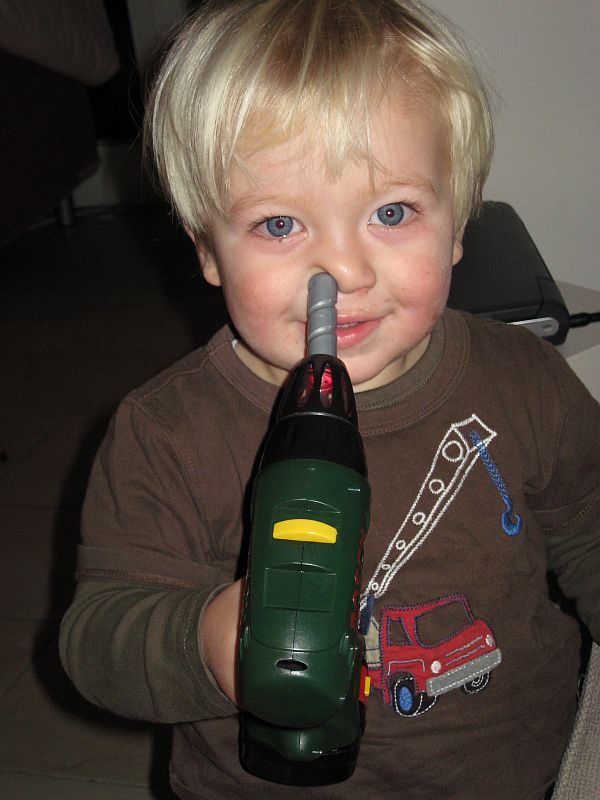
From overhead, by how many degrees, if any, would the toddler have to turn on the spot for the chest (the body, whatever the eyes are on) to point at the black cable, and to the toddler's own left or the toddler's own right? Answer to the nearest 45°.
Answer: approximately 135° to the toddler's own left

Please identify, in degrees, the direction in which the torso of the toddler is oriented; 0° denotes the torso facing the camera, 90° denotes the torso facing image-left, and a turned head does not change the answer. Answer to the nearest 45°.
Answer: approximately 0°
